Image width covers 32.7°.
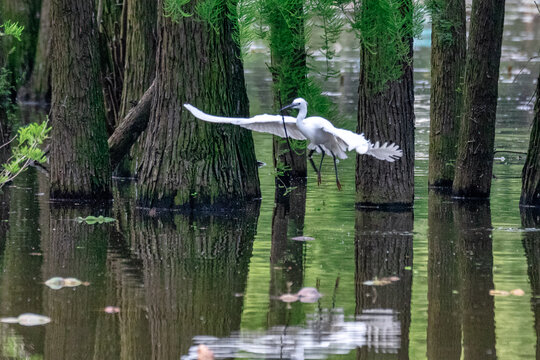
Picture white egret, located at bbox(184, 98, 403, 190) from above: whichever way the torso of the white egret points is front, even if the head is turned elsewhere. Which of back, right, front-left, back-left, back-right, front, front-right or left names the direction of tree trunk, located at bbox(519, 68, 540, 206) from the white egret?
back

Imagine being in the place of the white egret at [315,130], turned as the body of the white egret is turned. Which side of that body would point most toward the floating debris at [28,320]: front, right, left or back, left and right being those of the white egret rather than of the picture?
front

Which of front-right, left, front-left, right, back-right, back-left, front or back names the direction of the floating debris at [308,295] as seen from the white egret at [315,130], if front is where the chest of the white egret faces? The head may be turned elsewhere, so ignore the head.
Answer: front-left

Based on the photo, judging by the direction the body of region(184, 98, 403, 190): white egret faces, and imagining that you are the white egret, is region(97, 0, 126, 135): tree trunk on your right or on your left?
on your right

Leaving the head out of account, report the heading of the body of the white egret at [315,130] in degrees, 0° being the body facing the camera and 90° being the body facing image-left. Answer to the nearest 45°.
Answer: approximately 45°

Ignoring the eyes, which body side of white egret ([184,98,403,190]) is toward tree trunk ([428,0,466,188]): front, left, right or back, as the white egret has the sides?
back

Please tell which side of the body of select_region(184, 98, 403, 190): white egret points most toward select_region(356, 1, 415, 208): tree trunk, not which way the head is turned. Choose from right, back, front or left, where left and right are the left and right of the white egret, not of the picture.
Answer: back
